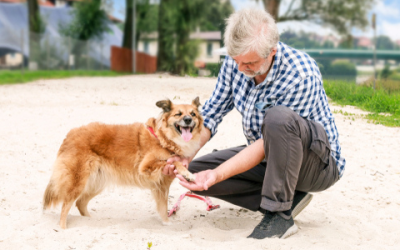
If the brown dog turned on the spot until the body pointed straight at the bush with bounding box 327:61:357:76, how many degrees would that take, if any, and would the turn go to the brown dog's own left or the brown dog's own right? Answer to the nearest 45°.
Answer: approximately 45° to the brown dog's own left

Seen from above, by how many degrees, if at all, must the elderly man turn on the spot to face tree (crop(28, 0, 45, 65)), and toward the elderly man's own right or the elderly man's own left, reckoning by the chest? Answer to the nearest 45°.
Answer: approximately 90° to the elderly man's own right

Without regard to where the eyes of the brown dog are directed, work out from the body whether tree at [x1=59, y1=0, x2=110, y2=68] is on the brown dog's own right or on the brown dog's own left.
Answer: on the brown dog's own left

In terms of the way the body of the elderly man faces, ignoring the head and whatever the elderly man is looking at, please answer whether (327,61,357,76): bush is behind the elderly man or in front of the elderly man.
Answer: behind

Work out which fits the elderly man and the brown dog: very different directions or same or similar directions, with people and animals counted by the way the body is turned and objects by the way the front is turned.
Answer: very different directions

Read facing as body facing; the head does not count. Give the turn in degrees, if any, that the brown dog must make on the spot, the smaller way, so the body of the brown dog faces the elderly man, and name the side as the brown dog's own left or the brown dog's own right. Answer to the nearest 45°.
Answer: approximately 45° to the brown dog's own right

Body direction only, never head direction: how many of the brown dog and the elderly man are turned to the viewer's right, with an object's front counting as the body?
1

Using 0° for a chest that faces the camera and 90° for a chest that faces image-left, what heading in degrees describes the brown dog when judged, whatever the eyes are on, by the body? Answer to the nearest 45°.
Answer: approximately 270°

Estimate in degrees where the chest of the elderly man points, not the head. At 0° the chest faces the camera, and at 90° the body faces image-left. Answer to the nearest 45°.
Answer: approximately 45°

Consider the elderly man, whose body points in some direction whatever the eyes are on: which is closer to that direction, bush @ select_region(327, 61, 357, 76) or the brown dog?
the brown dog

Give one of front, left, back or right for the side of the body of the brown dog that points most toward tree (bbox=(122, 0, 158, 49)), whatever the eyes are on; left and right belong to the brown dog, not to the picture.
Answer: left
